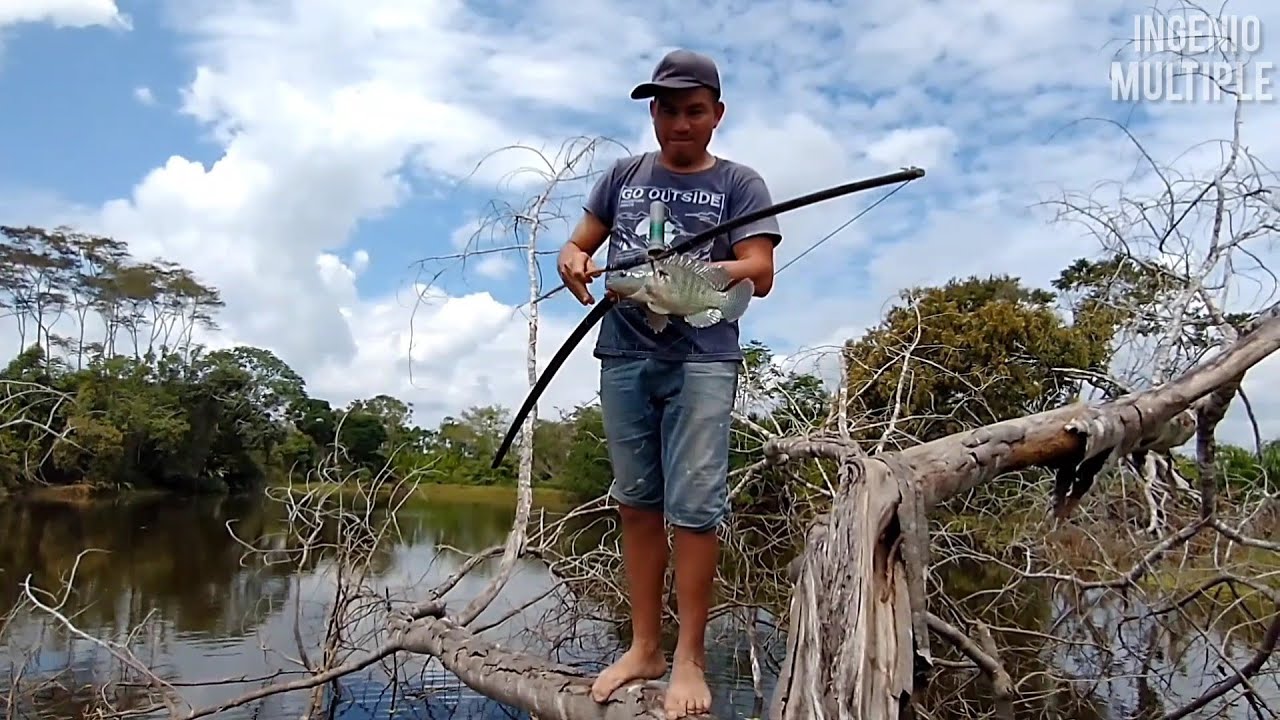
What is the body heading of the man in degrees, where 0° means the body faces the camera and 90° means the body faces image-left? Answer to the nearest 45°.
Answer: approximately 0°
